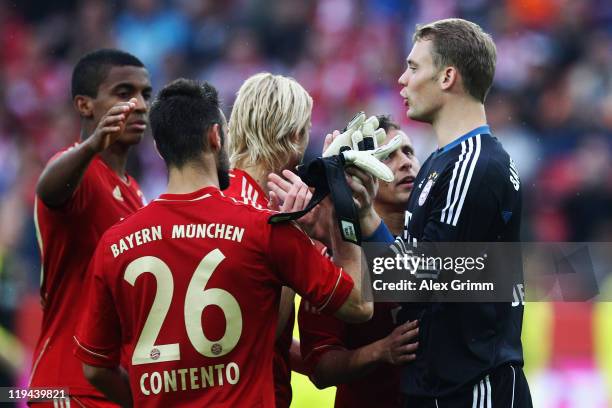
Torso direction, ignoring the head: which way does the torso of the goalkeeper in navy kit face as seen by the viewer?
to the viewer's left

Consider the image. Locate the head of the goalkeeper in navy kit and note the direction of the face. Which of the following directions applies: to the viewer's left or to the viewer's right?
to the viewer's left
